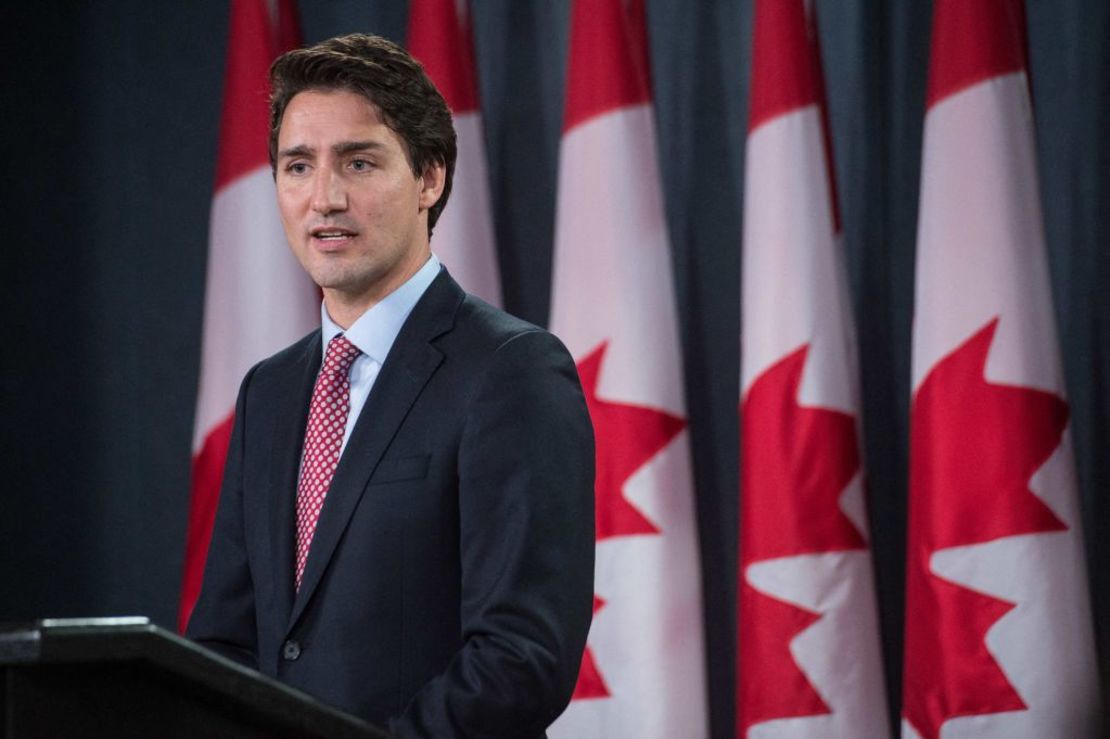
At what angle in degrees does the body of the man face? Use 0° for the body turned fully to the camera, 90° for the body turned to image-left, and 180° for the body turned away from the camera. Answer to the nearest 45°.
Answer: approximately 45°

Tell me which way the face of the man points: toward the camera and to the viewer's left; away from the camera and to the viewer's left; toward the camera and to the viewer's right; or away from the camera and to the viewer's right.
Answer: toward the camera and to the viewer's left

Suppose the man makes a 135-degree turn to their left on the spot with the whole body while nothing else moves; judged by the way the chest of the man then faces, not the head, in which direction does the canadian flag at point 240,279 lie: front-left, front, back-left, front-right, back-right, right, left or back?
left

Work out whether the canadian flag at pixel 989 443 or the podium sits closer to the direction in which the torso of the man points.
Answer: the podium

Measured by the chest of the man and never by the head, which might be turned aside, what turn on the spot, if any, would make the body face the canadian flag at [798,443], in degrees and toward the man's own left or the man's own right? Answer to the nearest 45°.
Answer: approximately 180°

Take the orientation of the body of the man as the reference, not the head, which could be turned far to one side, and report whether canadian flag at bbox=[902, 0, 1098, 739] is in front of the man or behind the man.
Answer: behind

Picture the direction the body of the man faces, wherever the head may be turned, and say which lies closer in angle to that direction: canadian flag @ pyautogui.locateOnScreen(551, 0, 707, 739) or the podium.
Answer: the podium

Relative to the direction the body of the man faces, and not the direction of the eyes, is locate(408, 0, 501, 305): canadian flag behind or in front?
behind
